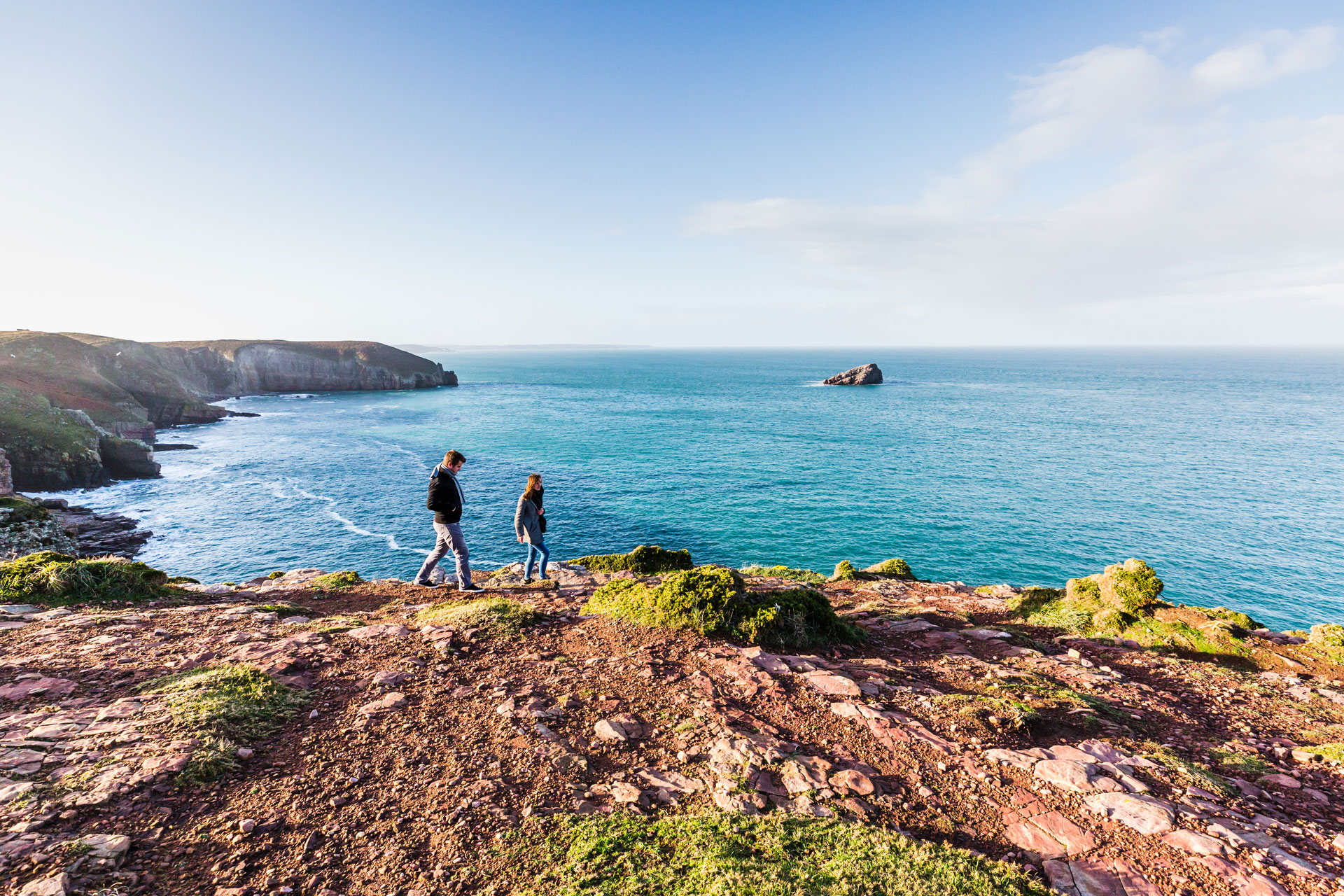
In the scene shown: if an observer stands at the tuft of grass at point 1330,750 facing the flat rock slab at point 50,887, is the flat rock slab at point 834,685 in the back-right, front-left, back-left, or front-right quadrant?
front-right

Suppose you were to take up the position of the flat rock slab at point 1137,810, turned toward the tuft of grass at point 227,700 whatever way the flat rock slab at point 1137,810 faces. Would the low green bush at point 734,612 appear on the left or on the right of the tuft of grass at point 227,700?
right

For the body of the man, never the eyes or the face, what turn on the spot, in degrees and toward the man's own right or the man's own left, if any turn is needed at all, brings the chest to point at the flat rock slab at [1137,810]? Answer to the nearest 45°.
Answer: approximately 45° to the man's own right

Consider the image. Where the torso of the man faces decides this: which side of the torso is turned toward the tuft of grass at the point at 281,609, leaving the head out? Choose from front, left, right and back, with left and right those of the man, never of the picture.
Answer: back

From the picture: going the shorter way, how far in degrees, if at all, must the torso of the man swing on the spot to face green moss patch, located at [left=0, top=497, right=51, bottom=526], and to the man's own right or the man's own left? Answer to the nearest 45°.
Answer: approximately 135° to the man's own left

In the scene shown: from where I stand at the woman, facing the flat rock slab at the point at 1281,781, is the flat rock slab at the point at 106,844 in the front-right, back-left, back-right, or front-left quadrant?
front-right

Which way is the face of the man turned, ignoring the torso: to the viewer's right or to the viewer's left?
to the viewer's right

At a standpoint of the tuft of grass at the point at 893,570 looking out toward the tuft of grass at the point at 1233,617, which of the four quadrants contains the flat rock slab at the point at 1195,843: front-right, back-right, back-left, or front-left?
front-right

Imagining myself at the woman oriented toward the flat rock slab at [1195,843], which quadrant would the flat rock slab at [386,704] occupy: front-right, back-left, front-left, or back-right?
front-right

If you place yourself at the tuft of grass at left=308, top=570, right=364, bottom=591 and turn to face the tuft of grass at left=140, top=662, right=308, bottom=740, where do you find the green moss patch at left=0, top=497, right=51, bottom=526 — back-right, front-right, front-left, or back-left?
back-right

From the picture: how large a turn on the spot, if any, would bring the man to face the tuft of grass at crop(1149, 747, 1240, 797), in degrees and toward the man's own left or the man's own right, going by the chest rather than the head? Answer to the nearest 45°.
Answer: approximately 45° to the man's own right
